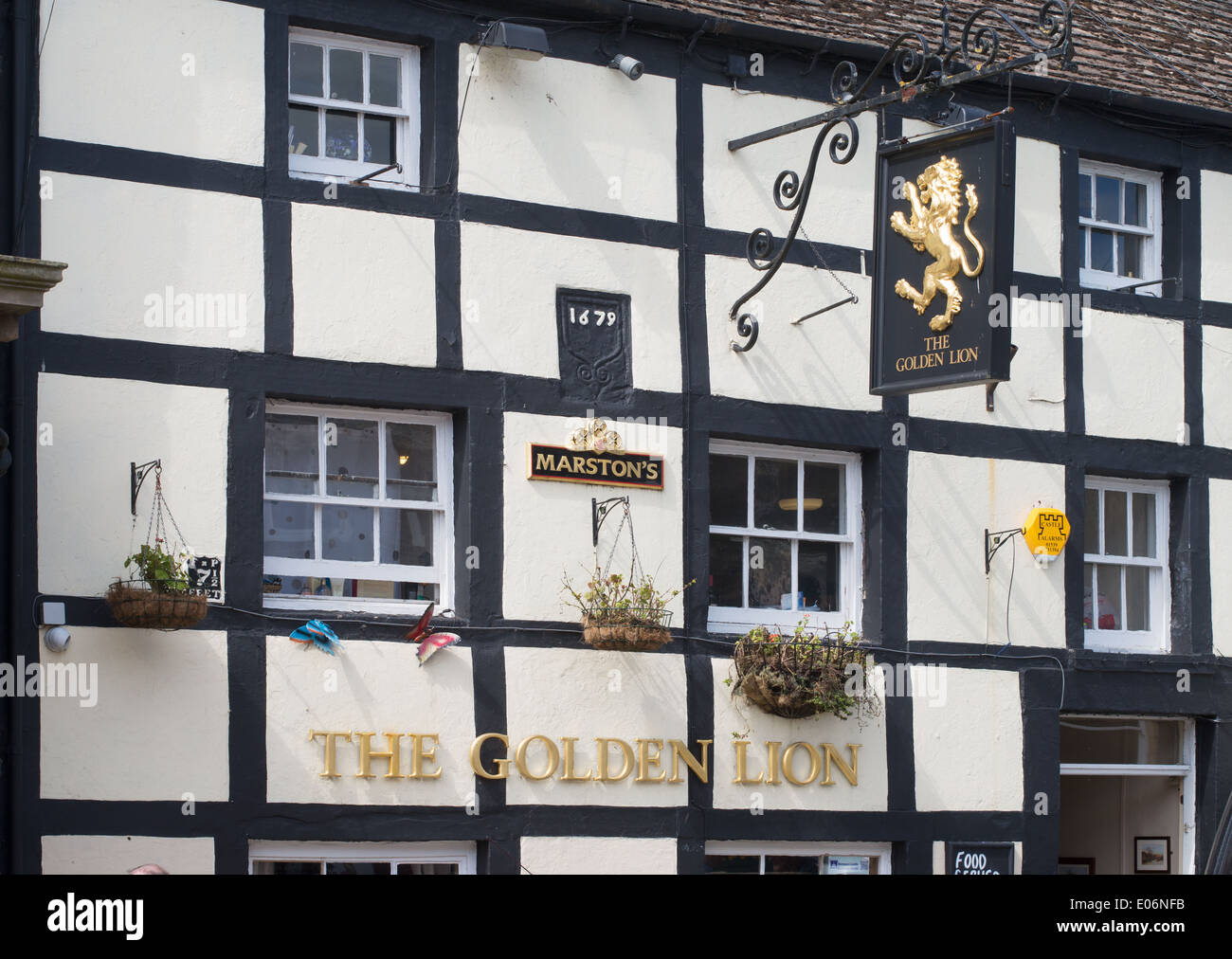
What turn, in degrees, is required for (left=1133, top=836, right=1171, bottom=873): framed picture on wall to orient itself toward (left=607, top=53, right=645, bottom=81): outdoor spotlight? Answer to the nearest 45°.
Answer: approximately 45° to its right

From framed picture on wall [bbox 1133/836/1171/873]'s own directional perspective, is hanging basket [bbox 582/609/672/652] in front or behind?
in front

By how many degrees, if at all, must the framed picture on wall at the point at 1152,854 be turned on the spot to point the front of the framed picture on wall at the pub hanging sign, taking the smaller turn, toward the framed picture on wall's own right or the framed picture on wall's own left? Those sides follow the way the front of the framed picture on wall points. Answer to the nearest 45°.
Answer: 0° — it already faces it

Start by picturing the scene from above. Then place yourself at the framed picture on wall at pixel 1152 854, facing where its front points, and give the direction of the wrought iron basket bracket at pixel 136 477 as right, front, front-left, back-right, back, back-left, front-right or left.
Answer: front-right

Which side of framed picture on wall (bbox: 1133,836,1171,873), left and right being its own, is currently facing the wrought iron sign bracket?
front

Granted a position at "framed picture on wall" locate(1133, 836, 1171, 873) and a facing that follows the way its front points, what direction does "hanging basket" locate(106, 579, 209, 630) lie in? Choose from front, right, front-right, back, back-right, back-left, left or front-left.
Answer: front-right

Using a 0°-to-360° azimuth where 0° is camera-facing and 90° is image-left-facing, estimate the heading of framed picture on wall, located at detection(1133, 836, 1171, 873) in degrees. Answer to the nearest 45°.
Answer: approximately 0°
